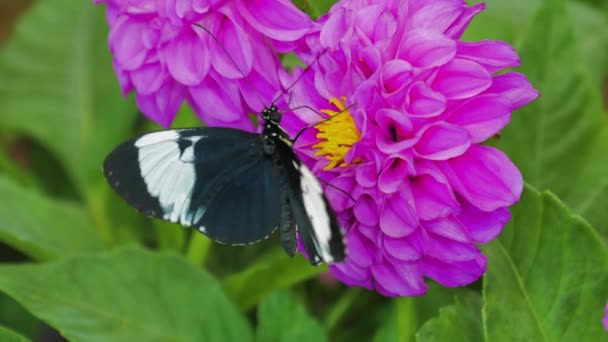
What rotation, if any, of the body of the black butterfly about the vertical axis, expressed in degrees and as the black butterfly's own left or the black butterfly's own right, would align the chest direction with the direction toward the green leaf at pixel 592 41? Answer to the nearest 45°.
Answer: approximately 45° to the black butterfly's own right

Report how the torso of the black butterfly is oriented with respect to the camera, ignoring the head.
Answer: away from the camera
